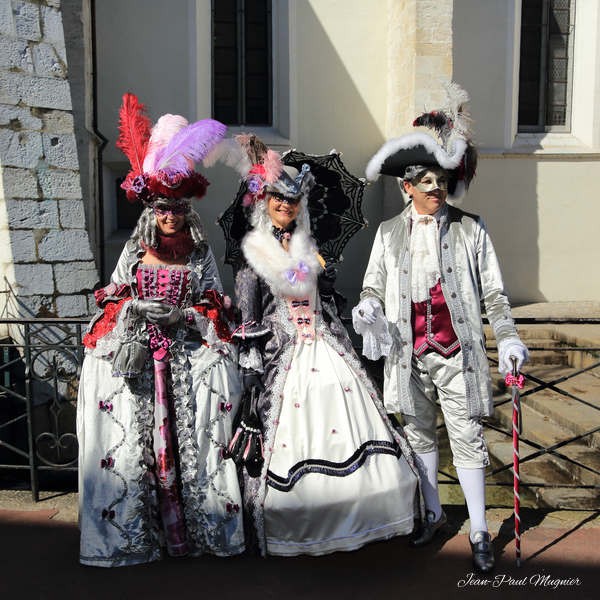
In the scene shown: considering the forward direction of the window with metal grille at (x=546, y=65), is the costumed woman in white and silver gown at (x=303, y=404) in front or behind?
in front

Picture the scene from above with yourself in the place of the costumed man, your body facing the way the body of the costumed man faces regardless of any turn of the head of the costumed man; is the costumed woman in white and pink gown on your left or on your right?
on your right

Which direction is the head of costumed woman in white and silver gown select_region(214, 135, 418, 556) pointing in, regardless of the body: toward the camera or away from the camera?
toward the camera

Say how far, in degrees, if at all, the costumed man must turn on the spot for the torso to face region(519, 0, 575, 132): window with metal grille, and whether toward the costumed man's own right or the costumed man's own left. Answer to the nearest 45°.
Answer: approximately 180°

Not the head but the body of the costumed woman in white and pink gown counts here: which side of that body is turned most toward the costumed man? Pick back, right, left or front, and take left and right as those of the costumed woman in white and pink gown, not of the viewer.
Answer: left

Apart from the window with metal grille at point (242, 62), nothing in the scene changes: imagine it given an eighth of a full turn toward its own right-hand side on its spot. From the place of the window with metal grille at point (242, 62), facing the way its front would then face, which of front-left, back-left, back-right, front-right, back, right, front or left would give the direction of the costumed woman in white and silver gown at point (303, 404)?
front-left

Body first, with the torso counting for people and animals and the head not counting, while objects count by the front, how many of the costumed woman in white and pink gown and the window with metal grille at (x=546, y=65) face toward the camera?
2

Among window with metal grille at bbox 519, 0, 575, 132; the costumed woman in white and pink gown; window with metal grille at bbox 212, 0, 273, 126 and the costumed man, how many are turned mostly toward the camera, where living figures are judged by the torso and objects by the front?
4

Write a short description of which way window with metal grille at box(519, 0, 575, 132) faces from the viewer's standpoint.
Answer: facing the viewer

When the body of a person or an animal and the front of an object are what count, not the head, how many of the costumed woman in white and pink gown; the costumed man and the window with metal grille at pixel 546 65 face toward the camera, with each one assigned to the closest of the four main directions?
3

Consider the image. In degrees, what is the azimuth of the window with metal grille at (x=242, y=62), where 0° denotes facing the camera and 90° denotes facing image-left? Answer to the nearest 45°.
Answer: approximately 0°

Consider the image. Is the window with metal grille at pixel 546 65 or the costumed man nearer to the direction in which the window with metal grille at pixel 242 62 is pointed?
the costumed man

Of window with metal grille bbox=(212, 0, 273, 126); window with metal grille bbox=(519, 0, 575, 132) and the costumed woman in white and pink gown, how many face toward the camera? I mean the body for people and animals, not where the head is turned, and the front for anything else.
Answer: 3

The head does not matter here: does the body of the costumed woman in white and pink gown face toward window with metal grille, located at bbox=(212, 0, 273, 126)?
no

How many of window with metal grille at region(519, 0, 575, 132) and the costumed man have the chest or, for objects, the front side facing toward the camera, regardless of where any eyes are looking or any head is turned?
2

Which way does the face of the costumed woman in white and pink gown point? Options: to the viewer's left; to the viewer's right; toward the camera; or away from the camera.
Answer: toward the camera

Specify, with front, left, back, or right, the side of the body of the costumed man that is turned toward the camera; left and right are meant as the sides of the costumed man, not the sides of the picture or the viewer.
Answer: front

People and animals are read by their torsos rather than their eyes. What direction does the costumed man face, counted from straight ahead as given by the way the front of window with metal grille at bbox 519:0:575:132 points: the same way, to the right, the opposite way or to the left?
the same way
